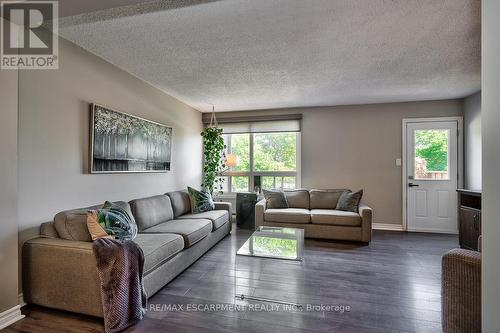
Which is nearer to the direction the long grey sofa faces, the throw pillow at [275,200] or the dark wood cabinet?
the dark wood cabinet

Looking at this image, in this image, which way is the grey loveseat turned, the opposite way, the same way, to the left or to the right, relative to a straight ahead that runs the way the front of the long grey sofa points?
to the right

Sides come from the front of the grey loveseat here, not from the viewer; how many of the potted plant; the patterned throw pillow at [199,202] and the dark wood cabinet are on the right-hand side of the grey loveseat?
2

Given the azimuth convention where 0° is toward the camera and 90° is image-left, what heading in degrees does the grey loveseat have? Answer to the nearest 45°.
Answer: approximately 0°

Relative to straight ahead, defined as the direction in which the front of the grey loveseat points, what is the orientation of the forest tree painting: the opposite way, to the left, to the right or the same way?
to the left

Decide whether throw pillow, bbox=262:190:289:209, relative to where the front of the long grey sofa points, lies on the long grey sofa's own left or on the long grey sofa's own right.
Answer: on the long grey sofa's own left

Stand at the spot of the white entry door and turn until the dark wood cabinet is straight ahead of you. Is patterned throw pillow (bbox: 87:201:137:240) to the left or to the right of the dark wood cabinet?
right

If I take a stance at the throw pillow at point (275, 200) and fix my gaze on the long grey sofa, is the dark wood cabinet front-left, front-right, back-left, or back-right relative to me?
back-left

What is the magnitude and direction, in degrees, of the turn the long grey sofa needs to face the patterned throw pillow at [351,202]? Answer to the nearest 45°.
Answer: approximately 45° to its left

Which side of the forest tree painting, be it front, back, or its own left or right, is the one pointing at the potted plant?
left
